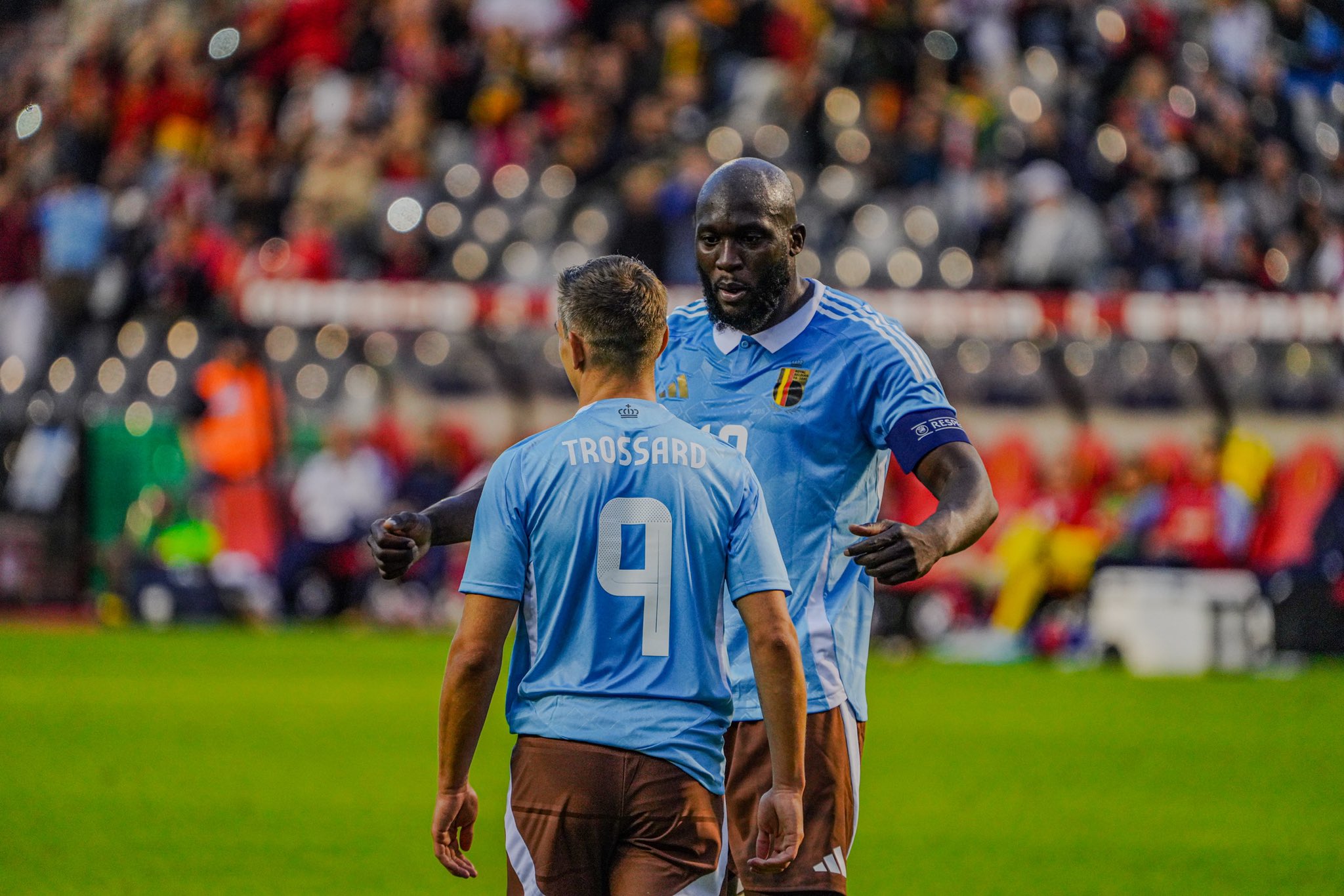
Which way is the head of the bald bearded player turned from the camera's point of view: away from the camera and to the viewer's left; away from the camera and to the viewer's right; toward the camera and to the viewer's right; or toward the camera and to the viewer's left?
toward the camera and to the viewer's left

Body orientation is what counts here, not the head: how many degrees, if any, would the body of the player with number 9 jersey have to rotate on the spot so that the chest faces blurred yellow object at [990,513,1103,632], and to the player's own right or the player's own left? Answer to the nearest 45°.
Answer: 0° — they already face it

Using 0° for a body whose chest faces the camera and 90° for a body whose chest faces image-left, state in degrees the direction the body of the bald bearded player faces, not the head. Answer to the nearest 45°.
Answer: approximately 45°

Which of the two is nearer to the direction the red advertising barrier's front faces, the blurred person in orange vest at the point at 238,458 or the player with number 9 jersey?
the player with number 9 jersey

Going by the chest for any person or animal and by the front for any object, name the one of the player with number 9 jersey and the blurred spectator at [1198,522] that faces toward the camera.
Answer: the blurred spectator

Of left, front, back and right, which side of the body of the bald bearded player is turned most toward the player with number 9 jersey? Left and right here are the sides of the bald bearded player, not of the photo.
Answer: front

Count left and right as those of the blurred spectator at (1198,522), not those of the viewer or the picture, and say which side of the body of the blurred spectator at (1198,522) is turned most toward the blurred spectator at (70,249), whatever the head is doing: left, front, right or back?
right

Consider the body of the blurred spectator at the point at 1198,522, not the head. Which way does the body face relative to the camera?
toward the camera

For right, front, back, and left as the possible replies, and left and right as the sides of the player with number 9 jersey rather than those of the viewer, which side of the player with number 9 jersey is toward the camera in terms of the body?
back

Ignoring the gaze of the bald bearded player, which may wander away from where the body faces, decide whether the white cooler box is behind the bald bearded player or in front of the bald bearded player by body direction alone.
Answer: behind

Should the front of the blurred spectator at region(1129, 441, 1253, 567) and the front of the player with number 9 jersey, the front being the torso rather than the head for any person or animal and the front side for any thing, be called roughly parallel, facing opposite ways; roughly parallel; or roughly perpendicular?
roughly parallel, facing opposite ways

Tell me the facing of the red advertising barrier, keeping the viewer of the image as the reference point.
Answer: facing the viewer

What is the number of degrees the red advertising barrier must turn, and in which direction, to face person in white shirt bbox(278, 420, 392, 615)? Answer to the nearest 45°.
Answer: approximately 90° to its right

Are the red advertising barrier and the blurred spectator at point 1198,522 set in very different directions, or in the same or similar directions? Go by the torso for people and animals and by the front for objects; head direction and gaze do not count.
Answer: same or similar directions

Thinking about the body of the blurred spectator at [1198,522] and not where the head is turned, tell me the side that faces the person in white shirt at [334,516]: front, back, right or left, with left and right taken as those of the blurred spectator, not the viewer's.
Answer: right

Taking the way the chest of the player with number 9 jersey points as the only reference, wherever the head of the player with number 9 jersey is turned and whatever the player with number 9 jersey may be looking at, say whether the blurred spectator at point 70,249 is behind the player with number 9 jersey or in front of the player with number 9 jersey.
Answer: in front

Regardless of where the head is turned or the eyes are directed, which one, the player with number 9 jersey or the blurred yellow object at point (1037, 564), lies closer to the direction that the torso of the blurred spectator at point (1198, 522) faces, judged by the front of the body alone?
the player with number 9 jersey

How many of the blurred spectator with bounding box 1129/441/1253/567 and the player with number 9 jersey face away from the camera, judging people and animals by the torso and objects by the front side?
1
